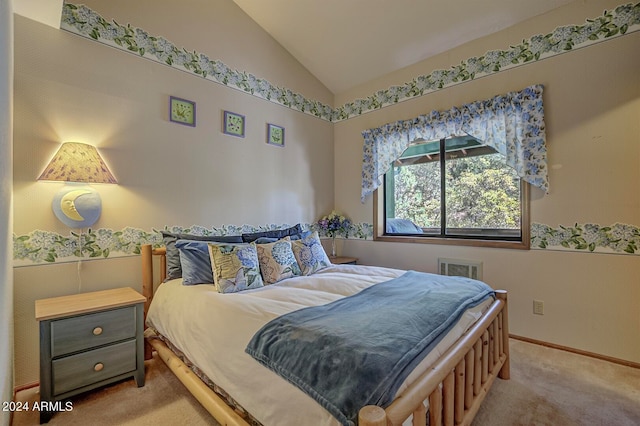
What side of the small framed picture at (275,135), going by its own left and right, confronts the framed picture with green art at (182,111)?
right

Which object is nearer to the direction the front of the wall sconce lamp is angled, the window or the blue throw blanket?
the blue throw blanket

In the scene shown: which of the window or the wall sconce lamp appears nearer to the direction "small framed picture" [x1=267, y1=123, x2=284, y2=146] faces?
the window
